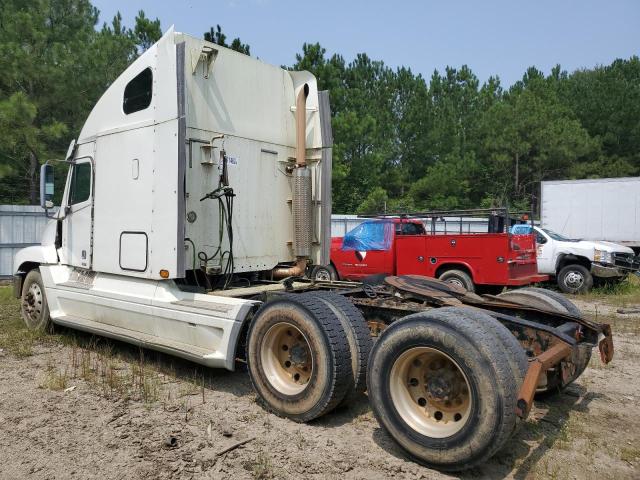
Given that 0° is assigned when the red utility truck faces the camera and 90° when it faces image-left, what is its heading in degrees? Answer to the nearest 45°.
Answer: approximately 135°

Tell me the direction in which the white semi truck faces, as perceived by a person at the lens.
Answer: facing away from the viewer and to the left of the viewer

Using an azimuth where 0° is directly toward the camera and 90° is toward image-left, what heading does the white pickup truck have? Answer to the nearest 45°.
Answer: approximately 315°

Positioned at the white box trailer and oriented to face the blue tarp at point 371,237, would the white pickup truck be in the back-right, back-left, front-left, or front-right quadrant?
front-left

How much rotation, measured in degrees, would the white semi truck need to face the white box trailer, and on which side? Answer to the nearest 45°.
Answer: approximately 90° to its right

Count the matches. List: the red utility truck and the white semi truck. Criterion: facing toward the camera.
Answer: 0

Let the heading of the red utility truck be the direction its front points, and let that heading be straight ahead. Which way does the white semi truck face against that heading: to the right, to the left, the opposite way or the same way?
the same way

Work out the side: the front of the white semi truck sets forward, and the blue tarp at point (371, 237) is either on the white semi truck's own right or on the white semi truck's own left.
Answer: on the white semi truck's own right
